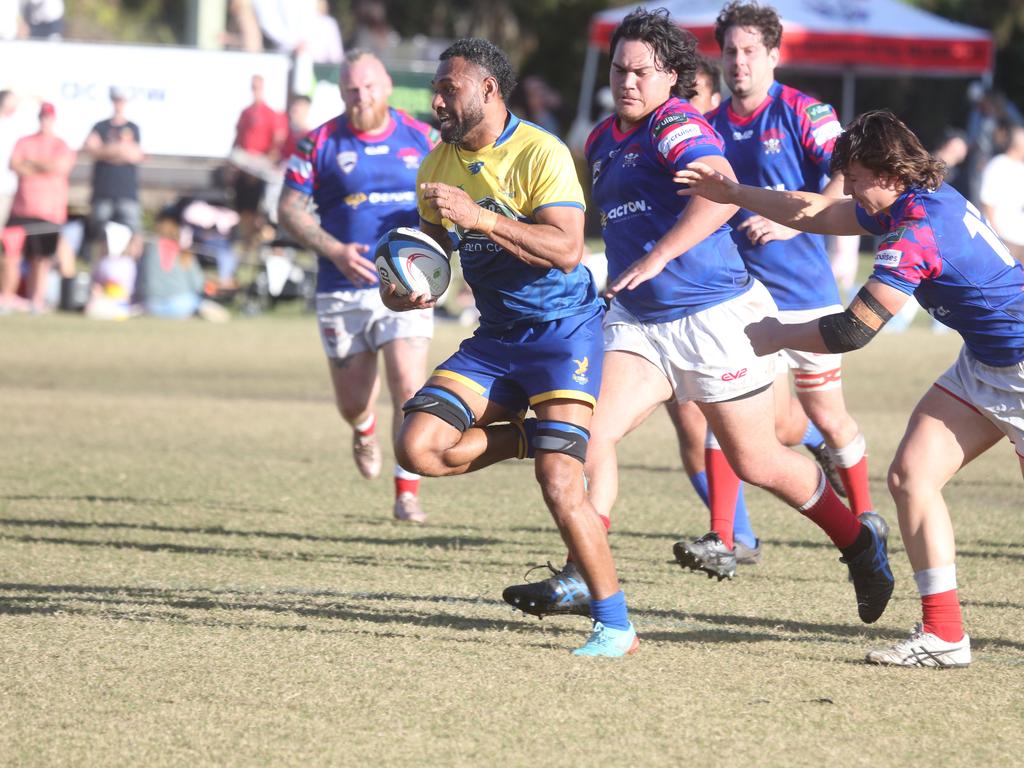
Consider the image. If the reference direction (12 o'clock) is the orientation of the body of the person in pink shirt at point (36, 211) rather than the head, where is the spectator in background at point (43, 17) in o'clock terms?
The spectator in background is roughly at 6 o'clock from the person in pink shirt.

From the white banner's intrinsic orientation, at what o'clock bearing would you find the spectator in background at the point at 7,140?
The spectator in background is roughly at 2 o'clock from the white banner.

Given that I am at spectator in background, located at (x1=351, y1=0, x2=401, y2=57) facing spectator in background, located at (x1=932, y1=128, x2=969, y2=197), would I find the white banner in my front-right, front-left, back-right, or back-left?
back-right

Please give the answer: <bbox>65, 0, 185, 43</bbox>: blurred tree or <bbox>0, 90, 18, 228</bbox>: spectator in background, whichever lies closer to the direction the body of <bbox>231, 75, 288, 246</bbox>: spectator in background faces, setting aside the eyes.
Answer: the spectator in background

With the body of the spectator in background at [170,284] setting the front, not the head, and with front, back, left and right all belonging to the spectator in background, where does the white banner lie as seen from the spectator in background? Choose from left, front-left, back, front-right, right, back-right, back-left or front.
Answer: back

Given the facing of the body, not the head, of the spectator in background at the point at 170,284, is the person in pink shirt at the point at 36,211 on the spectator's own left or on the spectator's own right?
on the spectator's own right

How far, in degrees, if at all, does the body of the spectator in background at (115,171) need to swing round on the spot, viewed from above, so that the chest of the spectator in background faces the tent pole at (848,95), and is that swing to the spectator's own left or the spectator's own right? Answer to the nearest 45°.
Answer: approximately 135° to the spectator's own left
